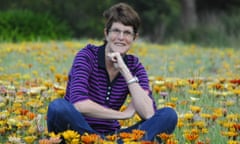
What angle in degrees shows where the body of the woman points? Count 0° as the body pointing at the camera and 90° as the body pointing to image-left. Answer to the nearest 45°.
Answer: approximately 0°

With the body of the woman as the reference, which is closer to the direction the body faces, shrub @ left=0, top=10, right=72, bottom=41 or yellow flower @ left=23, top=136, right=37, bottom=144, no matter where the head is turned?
the yellow flower

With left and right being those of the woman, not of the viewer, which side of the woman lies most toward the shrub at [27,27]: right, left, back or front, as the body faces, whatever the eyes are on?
back

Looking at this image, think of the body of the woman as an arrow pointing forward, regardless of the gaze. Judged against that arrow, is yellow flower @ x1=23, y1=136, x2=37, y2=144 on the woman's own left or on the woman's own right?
on the woman's own right
